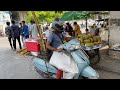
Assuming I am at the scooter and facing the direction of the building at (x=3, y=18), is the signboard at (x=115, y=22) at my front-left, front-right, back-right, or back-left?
front-right

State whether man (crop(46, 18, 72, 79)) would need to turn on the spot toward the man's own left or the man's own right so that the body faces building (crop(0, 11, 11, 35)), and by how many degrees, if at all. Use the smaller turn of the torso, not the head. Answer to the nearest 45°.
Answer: approximately 135° to the man's own left

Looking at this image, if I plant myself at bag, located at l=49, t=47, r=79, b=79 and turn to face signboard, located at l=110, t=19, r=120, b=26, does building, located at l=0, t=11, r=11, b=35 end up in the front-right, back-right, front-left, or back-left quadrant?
front-left

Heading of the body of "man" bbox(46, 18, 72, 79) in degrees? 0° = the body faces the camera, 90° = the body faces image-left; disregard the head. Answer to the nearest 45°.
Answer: approximately 315°
